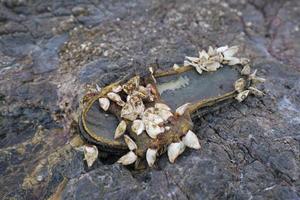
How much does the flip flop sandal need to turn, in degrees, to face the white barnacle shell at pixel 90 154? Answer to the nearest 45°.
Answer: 0° — it already faces it

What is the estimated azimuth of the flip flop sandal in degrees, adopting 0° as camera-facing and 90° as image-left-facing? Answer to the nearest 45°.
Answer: approximately 45°
